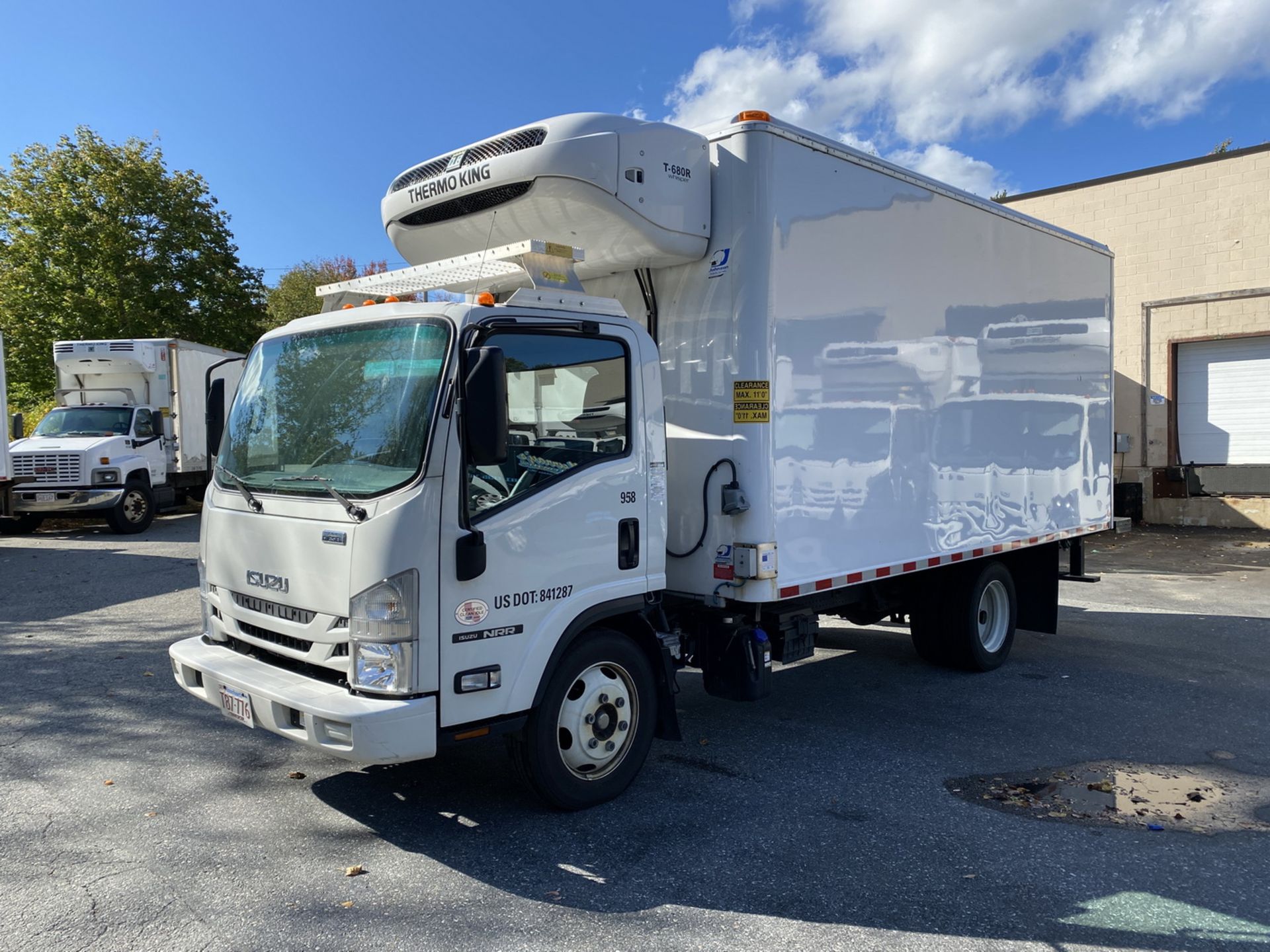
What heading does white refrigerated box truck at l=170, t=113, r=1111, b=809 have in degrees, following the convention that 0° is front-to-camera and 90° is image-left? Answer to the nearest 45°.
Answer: approximately 45°

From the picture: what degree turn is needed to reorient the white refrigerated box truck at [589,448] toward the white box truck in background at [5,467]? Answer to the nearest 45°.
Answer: approximately 90° to its right

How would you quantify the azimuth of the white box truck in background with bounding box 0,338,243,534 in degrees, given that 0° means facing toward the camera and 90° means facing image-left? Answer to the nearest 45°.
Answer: approximately 45°

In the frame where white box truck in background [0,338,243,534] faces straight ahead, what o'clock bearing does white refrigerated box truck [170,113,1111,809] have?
The white refrigerated box truck is roughly at 10 o'clock from the white box truck in background.

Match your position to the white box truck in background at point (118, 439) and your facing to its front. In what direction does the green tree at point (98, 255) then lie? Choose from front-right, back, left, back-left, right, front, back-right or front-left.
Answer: back-right

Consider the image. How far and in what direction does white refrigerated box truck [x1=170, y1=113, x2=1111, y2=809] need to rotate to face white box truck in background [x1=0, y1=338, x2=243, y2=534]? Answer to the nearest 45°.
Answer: approximately 90° to its right

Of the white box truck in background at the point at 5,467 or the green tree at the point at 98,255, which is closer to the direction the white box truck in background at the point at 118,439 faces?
the white box truck in background

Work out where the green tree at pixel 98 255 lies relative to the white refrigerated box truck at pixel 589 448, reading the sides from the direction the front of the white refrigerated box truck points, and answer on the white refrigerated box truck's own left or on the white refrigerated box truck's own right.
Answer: on the white refrigerated box truck's own right
